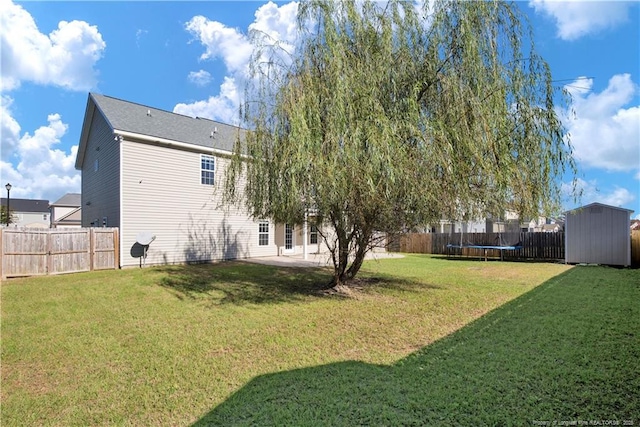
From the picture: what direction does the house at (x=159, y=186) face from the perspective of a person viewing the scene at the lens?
facing away from the viewer and to the left of the viewer

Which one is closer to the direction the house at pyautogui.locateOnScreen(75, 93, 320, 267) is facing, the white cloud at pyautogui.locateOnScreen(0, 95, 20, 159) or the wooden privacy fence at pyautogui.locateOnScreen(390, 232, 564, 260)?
the white cloud
